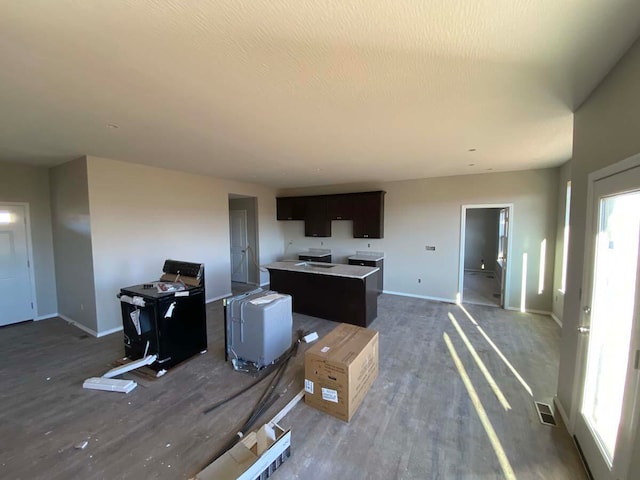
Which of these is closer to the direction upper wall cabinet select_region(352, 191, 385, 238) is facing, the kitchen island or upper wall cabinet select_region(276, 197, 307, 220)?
the kitchen island

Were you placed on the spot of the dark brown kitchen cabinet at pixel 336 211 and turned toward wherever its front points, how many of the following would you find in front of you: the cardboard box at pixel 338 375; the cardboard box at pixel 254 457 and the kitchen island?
3

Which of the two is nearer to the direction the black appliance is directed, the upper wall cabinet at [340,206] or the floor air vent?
the floor air vent

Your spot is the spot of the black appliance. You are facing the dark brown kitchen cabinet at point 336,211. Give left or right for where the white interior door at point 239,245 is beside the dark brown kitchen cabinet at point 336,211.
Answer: left

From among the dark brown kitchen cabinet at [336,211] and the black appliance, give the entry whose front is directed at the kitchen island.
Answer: the dark brown kitchen cabinet

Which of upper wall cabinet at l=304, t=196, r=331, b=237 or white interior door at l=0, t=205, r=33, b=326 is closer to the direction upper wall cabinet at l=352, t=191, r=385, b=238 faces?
the white interior door

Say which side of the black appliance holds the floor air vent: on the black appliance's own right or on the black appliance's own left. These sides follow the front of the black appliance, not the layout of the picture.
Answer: on the black appliance's own left

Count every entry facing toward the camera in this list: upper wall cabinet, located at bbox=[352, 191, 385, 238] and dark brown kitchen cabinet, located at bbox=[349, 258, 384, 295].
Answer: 2
